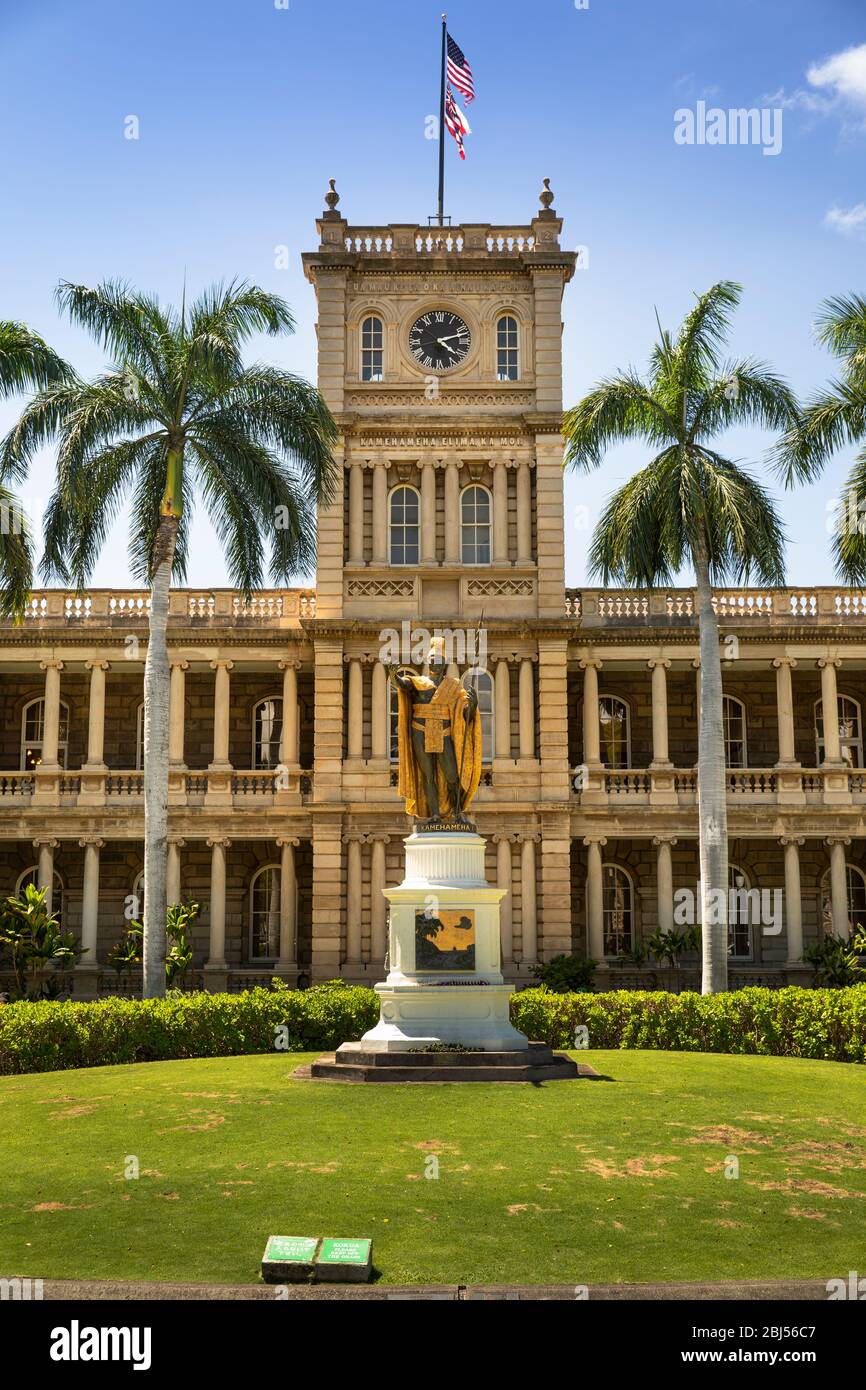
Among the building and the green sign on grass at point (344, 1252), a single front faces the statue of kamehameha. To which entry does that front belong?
the building

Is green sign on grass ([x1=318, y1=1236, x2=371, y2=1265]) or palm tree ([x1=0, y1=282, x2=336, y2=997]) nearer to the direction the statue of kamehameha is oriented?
the green sign on grass

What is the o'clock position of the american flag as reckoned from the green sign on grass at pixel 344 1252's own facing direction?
The american flag is roughly at 6 o'clock from the green sign on grass.

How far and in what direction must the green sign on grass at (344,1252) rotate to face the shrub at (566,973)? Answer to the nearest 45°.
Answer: approximately 180°

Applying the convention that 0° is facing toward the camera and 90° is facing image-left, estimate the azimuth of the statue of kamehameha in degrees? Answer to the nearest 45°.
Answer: approximately 0°

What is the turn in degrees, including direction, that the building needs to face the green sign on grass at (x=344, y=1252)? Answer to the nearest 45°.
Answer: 0° — it already faces it

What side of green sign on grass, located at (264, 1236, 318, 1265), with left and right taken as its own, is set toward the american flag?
back

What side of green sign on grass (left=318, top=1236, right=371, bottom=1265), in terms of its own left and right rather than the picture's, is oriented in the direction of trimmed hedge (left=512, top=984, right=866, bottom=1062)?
back
